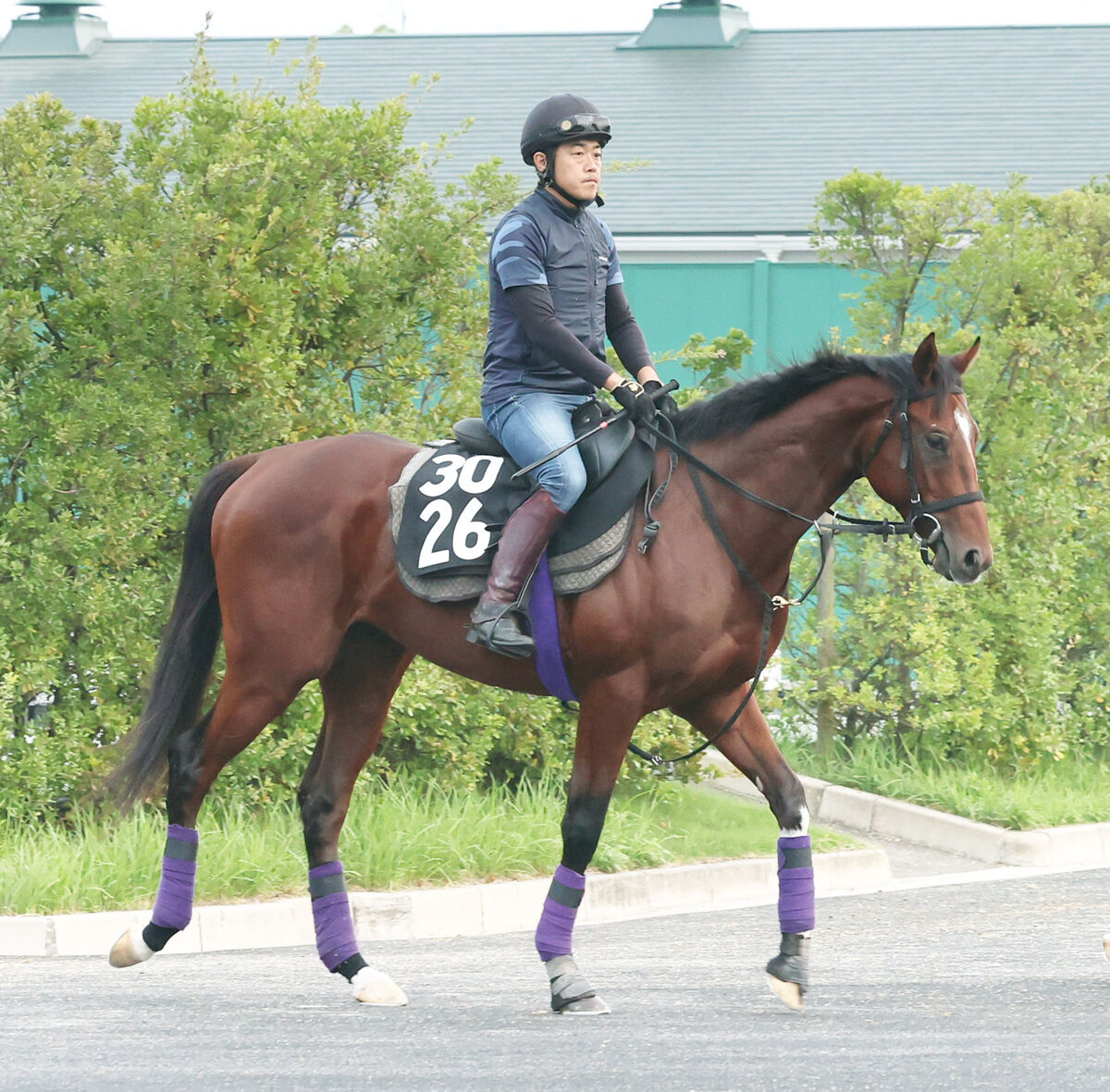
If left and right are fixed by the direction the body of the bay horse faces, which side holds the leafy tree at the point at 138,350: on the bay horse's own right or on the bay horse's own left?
on the bay horse's own left

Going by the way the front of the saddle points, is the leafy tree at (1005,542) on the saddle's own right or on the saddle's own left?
on the saddle's own left

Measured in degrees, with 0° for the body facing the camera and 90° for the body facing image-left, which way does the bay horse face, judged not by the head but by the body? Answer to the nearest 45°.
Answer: approximately 270°

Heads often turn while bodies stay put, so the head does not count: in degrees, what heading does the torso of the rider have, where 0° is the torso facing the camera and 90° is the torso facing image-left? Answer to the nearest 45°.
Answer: approximately 315°

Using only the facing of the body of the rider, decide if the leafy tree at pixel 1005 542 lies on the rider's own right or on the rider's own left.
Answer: on the rider's own left

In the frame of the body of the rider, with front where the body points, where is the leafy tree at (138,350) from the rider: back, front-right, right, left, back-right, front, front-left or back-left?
back

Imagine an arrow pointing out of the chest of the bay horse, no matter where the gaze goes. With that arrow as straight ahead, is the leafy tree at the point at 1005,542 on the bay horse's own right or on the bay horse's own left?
on the bay horse's own left

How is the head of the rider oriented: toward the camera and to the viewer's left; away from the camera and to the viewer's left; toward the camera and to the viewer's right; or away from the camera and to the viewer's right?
toward the camera and to the viewer's right

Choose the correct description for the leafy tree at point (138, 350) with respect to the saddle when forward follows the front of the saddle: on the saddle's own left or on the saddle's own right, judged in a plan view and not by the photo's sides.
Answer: on the saddle's own left

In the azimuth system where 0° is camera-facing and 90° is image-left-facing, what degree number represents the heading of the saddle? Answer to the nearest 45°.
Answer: approximately 270°
